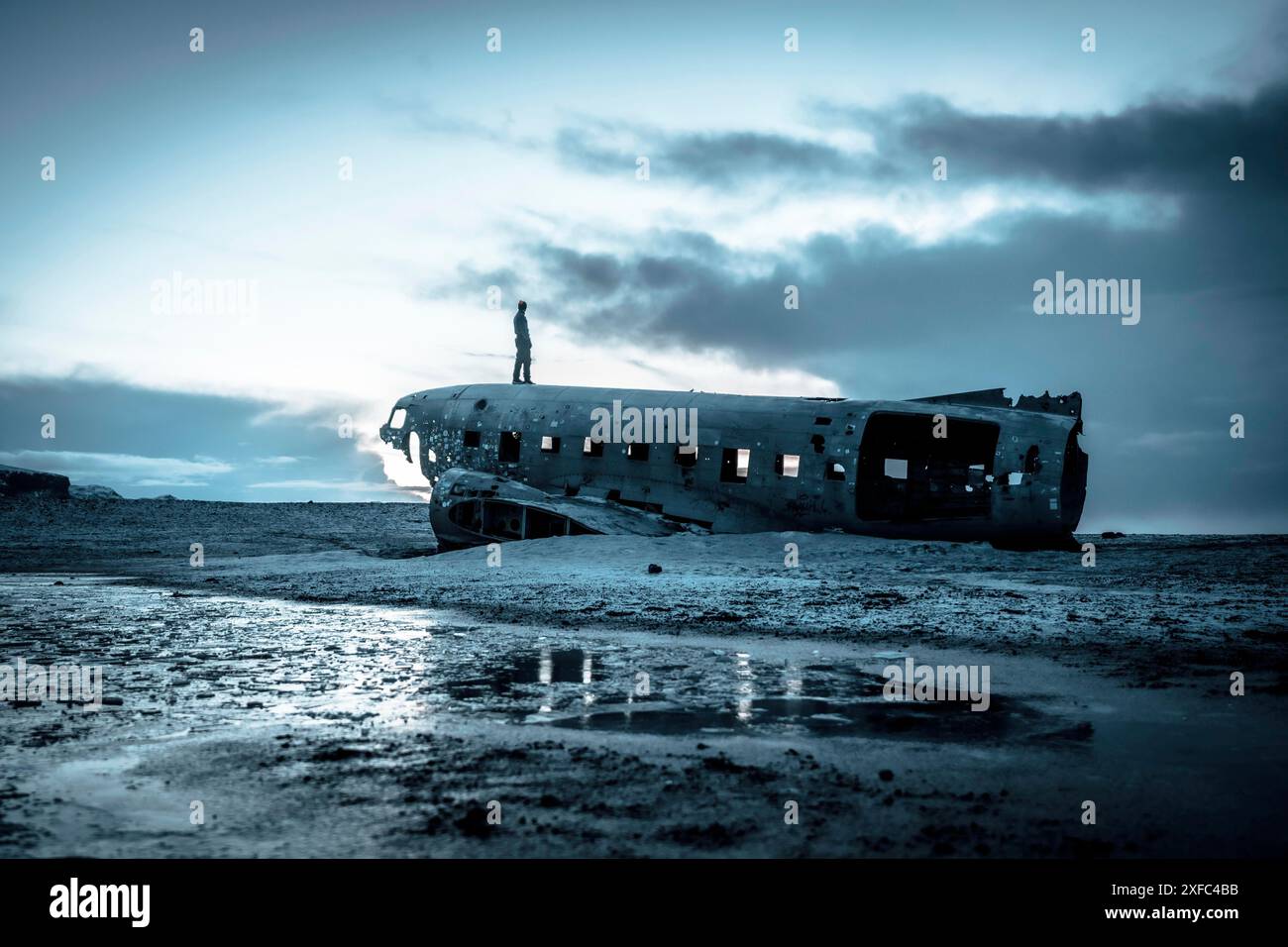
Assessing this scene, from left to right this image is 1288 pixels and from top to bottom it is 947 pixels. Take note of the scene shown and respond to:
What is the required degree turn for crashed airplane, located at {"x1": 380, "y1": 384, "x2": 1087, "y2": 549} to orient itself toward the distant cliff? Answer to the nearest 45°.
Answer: approximately 45° to its right

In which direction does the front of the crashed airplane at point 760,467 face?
to the viewer's left
